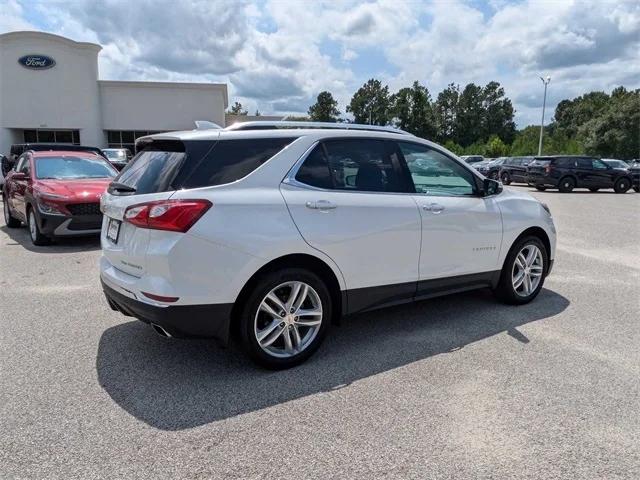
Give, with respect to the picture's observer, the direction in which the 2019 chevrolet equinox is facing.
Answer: facing away from the viewer and to the right of the viewer

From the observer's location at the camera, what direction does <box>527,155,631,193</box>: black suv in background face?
facing away from the viewer and to the right of the viewer

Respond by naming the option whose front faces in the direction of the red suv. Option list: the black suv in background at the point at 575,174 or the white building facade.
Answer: the white building facade

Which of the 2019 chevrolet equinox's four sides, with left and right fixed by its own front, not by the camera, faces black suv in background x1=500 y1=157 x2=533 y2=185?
front

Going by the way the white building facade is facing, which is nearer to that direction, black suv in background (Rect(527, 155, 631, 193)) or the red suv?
the red suv

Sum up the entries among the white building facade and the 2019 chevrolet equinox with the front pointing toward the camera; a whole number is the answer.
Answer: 1

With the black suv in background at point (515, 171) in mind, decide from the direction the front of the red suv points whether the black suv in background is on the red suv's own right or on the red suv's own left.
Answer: on the red suv's own left

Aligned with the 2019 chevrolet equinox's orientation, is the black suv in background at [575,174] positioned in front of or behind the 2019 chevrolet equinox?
in front

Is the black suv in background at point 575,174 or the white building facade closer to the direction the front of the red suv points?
the black suv in background

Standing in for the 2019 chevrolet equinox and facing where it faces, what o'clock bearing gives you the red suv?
The red suv is roughly at 9 o'clock from the 2019 chevrolet equinox.

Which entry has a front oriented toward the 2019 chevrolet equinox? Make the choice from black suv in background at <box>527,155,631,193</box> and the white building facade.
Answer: the white building facade

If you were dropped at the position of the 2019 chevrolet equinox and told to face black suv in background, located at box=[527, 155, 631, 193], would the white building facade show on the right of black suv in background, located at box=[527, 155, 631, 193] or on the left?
left

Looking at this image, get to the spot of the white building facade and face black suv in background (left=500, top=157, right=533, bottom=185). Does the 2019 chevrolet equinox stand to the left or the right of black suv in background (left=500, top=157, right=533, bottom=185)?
right

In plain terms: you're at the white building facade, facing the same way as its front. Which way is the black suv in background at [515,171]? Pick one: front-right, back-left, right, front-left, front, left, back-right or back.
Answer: front-left

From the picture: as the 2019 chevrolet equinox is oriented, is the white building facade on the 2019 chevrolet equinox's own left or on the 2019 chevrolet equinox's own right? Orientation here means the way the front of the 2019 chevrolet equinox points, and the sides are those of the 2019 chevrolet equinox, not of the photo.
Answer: on the 2019 chevrolet equinox's own left

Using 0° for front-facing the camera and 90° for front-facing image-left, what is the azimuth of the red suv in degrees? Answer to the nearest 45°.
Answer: approximately 315°
